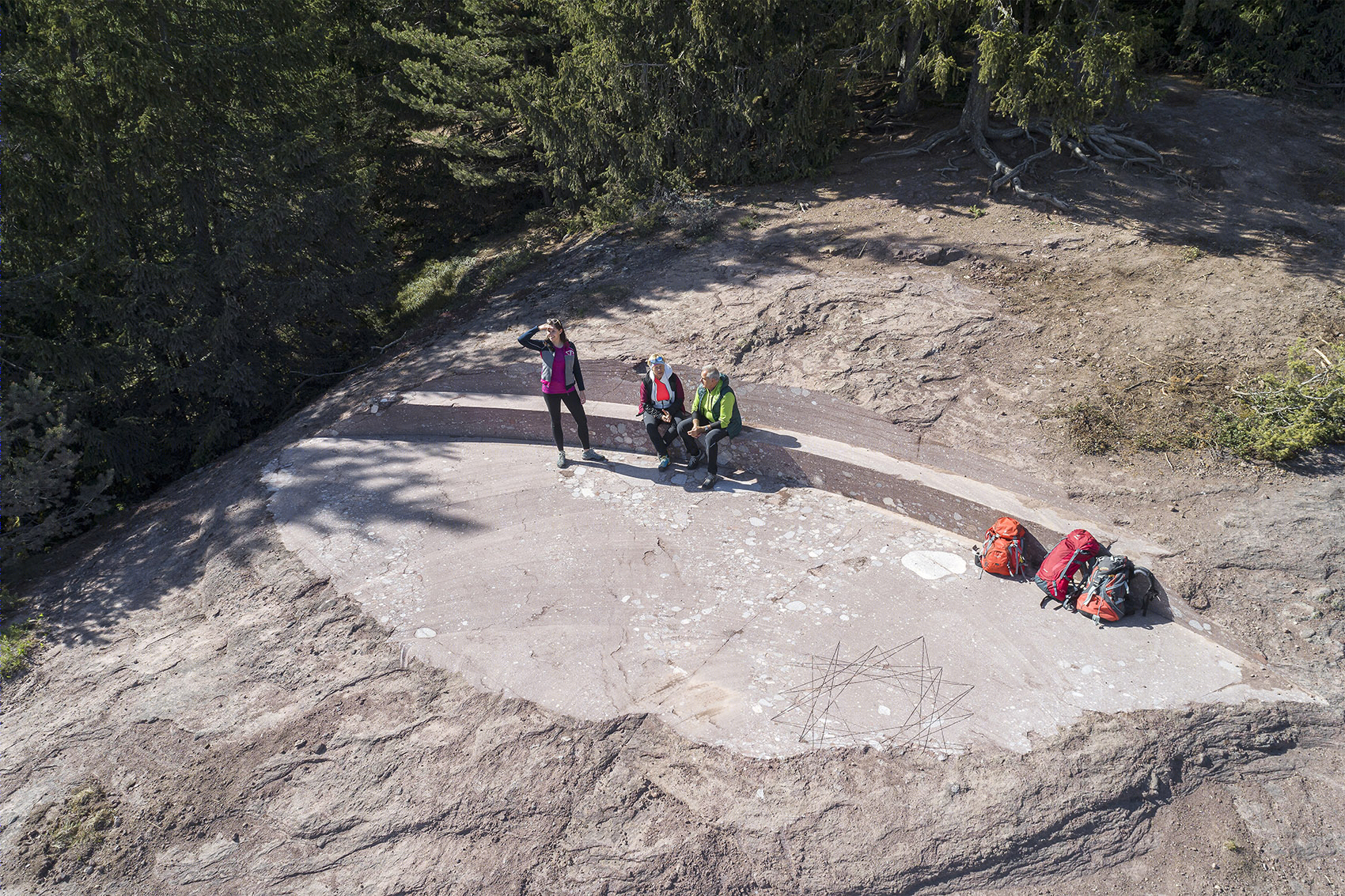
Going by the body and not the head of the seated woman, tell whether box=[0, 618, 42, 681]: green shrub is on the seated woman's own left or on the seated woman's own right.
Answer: on the seated woman's own right

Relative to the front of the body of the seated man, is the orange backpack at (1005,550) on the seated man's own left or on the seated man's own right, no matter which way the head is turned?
on the seated man's own left

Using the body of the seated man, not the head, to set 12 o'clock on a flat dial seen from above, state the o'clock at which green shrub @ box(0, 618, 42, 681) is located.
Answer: The green shrub is roughly at 1 o'clock from the seated man.

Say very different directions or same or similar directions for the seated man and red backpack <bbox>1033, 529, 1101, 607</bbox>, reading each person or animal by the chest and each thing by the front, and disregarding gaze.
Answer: same or similar directions

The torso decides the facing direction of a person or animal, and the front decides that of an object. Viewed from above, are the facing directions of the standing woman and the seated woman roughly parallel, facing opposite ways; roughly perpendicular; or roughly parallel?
roughly parallel

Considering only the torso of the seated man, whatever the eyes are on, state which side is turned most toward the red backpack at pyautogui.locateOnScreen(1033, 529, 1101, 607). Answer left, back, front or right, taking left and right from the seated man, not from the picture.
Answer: left

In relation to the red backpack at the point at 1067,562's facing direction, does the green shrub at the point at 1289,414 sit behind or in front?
behind

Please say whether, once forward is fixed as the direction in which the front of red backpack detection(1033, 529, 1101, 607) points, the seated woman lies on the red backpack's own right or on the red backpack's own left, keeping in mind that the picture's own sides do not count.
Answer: on the red backpack's own right

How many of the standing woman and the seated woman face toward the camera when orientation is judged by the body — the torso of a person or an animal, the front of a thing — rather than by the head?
2

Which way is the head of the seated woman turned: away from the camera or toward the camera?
toward the camera

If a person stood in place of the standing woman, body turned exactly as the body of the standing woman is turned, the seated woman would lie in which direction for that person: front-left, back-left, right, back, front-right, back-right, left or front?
left

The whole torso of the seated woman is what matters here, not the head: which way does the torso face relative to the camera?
toward the camera

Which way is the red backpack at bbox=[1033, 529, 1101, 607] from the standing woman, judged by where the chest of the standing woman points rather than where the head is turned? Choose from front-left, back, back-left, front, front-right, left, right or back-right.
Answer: front-left
